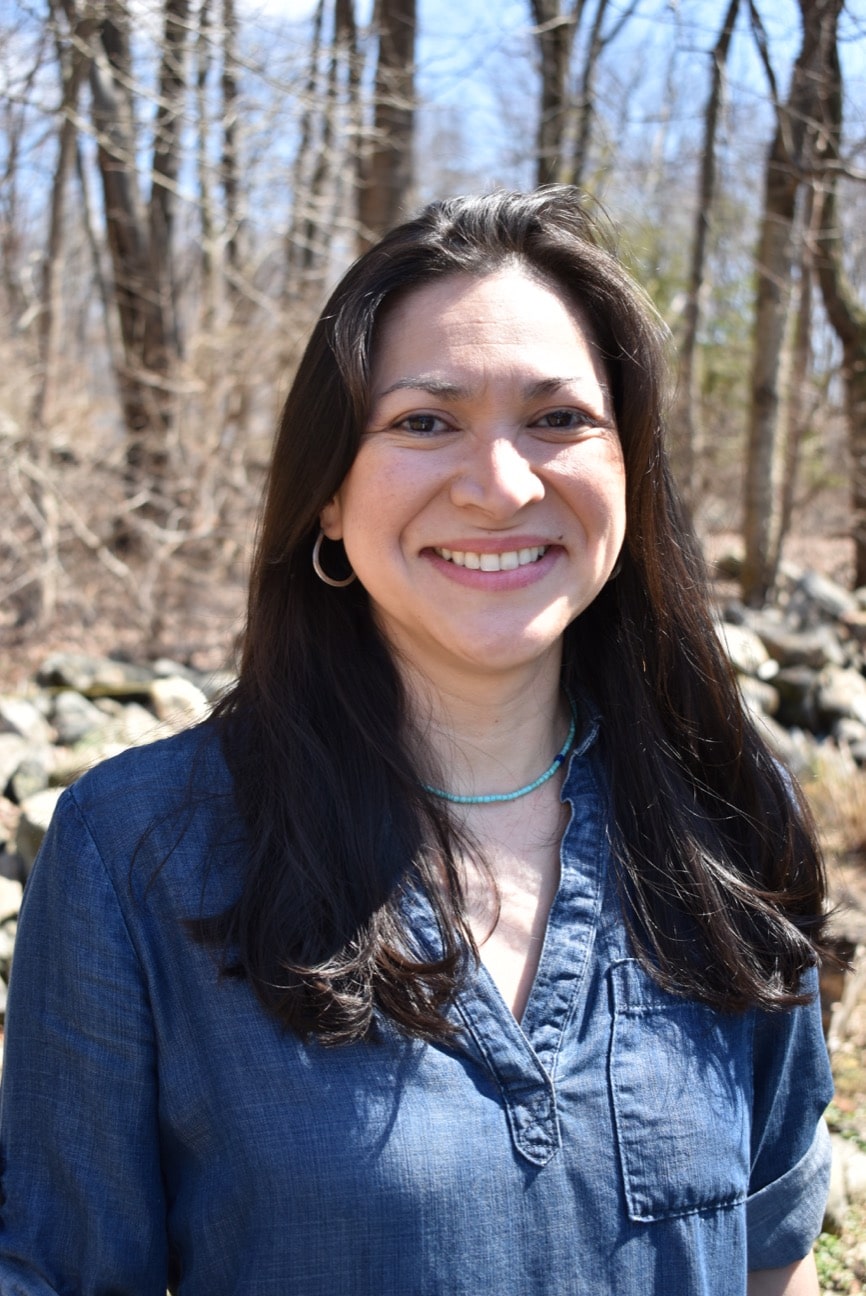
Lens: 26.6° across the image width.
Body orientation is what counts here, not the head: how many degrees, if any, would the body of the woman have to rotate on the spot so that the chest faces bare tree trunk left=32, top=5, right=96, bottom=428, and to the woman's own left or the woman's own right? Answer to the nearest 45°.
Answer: approximately 135° to the woman's own left

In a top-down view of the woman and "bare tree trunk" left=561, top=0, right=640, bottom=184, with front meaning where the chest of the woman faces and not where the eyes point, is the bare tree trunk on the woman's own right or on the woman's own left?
on the woman's own left

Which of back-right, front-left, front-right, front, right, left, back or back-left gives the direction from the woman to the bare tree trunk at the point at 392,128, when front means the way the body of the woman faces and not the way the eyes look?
back-left

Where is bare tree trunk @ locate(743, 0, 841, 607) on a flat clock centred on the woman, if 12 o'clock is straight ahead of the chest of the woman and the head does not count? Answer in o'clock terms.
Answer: The bare tree trunk is roughly at 8 o'clock from the woman.

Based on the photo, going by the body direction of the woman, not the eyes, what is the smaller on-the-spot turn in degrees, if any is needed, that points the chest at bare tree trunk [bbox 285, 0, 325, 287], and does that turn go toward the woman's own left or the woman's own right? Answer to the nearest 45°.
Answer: approximately 135° to the woman's own left

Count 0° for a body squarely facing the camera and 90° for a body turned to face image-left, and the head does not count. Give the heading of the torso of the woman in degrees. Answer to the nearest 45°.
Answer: approximately 315°

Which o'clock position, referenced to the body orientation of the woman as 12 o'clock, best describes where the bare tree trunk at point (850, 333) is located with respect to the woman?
The bare tree trunk is roughly at 8 o'clock from the woman.

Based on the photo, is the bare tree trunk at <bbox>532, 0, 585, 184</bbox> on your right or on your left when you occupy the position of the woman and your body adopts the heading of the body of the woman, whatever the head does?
on your left

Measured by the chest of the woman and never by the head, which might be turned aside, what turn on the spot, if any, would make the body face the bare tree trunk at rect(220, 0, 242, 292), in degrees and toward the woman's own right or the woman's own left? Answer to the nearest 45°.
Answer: approximately 135° to the woman's own left

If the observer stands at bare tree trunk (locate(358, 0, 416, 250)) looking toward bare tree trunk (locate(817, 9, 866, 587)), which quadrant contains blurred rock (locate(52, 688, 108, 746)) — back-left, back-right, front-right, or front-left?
back-right
